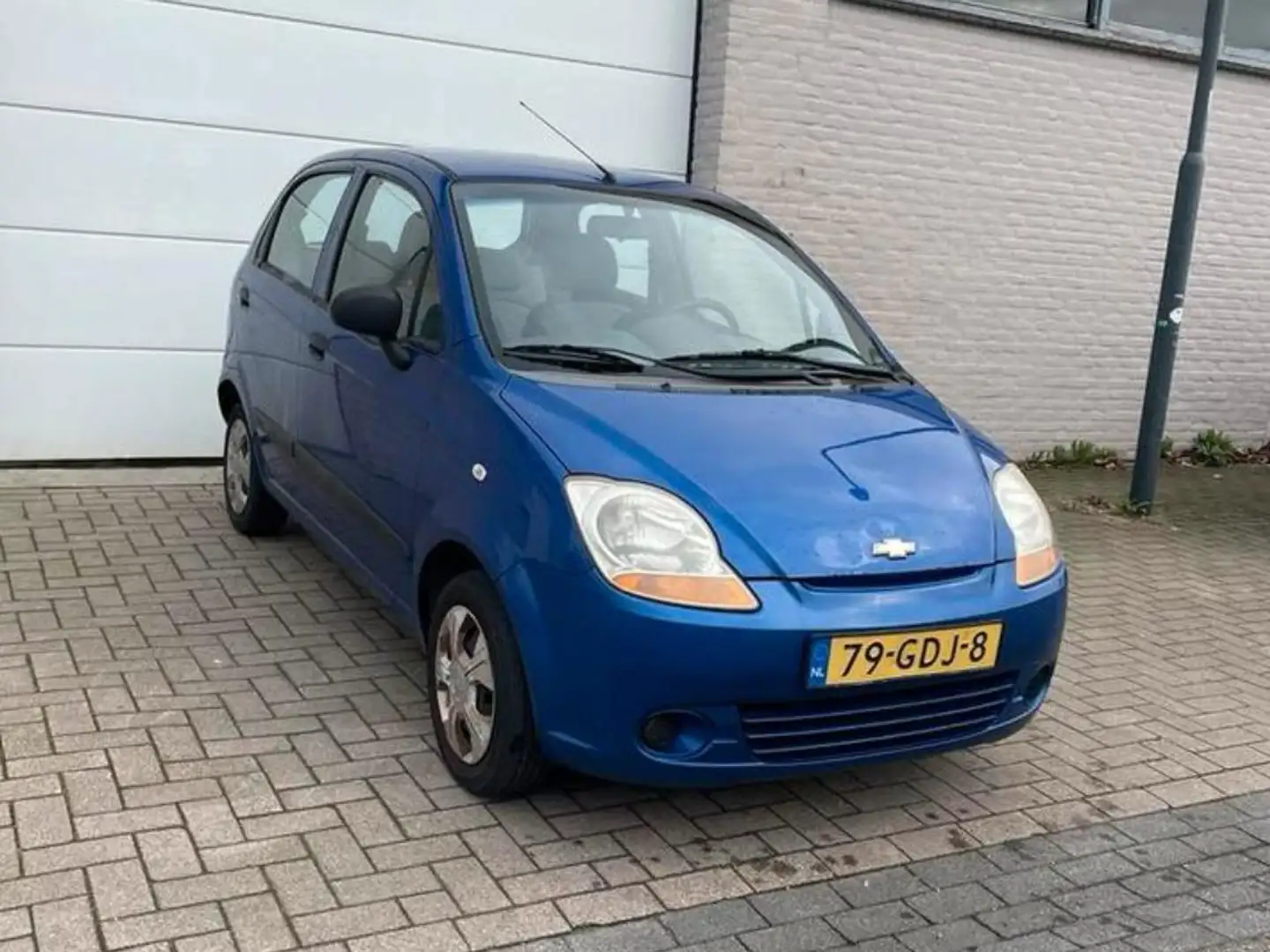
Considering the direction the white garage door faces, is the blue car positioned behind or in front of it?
in front

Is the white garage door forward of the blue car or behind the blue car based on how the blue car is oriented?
behind

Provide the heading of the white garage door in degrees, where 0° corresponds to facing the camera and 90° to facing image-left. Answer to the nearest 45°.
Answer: approximately 0°

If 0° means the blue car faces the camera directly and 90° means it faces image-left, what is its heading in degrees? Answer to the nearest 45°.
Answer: approximately 315°
